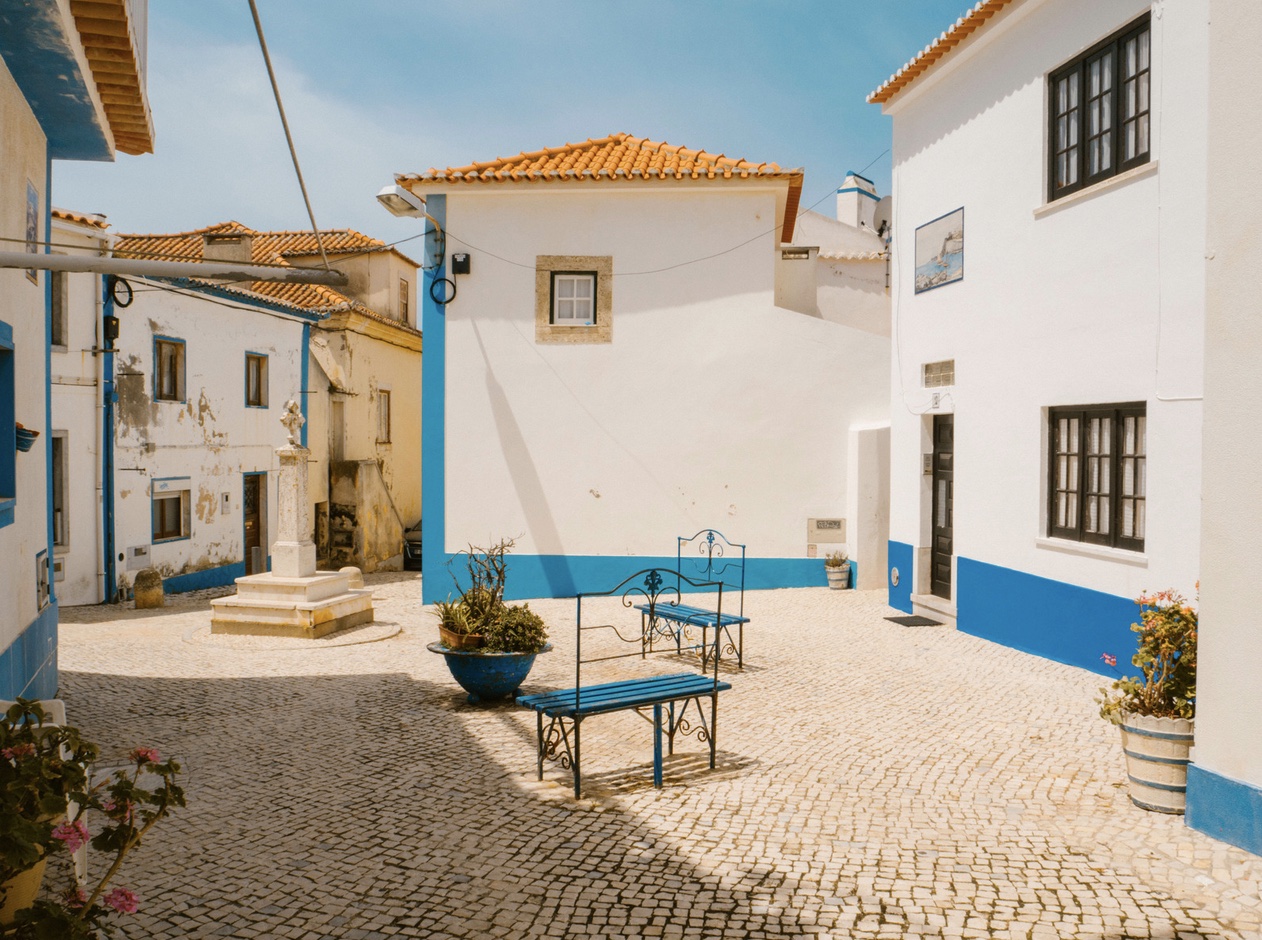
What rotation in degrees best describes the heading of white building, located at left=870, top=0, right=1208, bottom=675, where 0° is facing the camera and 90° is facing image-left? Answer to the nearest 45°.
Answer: approximately 45°

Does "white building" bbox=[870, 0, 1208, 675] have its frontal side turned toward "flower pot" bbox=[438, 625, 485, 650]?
yes

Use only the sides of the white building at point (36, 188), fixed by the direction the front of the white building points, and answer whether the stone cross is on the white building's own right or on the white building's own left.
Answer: on the white building's own left

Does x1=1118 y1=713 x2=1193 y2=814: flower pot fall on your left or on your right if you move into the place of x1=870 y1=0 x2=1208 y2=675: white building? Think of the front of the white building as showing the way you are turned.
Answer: on your left

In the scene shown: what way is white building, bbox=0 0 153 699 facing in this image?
to the viewer's right

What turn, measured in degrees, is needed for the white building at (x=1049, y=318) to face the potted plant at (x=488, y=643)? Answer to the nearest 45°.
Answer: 0° — it already faces it

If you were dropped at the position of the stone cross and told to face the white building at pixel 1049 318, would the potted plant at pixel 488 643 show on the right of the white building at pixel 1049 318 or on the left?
right

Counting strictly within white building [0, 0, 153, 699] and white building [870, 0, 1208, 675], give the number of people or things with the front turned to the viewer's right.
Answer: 1

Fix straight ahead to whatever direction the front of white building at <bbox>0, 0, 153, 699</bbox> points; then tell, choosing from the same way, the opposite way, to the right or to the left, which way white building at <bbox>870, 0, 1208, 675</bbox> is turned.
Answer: the opposite way
